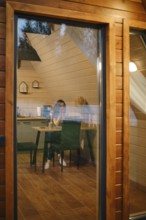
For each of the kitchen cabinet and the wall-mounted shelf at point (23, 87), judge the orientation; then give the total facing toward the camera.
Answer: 2

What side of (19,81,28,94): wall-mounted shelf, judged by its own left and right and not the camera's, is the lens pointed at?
front

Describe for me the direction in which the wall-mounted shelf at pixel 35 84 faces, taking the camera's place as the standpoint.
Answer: facing the viewer

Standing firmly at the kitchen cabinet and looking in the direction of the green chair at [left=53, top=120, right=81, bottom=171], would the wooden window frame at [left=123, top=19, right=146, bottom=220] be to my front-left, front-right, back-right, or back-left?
front-right

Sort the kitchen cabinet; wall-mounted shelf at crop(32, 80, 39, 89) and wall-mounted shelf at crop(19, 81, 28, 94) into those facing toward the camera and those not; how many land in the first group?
3

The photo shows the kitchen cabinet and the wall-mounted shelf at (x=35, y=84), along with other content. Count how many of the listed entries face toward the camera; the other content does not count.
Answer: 2

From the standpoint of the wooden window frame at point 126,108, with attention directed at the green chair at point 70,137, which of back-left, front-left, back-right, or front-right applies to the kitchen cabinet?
front-left

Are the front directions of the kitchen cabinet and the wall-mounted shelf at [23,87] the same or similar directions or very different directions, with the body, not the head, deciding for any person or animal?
same or similar directions

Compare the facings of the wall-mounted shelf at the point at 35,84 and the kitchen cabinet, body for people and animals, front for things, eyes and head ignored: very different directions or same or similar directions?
same or similar directions

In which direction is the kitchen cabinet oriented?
toward the camera

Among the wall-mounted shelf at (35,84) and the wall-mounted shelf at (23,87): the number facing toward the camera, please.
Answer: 2
